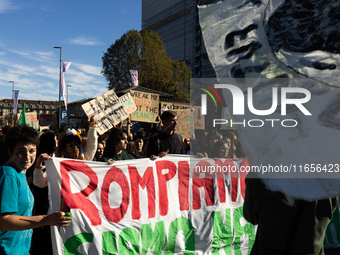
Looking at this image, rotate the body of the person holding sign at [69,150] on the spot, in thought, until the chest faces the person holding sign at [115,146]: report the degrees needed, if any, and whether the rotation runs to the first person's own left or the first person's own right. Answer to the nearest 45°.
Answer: approximately 90° to the first person's own left

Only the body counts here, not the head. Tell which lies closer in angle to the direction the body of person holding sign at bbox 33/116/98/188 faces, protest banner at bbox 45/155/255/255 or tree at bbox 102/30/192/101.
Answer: the protest banner

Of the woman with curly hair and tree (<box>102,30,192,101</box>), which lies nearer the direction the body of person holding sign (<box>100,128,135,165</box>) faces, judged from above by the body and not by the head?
the woman with curly hair

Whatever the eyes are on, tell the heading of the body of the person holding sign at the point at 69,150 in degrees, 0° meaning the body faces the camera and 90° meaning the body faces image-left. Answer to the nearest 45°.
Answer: approximately 0°

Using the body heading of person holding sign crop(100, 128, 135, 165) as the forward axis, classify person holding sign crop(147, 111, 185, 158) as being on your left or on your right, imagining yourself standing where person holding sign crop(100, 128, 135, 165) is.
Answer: on your left

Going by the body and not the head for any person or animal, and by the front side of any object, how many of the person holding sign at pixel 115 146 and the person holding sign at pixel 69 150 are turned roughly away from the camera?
0

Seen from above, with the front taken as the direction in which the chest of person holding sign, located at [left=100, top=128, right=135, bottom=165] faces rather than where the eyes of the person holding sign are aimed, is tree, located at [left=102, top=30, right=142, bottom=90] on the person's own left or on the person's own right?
on the person's own left

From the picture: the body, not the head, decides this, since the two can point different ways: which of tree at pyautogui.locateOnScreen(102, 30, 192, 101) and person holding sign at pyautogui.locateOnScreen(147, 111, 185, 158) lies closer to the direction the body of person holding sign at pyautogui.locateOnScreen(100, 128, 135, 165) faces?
the person holding sign

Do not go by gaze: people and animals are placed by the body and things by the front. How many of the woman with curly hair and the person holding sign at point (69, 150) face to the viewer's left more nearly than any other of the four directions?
0

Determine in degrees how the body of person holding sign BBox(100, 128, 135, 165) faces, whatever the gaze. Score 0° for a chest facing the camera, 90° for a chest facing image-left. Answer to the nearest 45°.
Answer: approximately 315°
